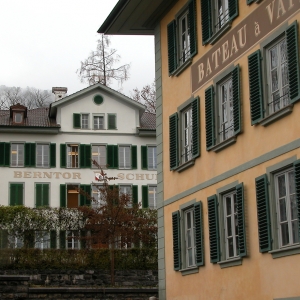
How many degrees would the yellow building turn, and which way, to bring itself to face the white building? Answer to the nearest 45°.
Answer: approximately 135° to its right

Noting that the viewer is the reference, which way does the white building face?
facing the viewer

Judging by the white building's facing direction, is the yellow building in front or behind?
in front

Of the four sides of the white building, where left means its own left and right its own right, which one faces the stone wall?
front

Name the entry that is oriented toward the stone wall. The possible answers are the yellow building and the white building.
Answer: the white building

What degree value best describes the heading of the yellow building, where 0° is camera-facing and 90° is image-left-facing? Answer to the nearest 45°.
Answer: approximately 45°

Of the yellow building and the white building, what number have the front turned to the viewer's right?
0
